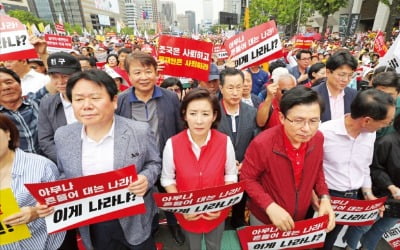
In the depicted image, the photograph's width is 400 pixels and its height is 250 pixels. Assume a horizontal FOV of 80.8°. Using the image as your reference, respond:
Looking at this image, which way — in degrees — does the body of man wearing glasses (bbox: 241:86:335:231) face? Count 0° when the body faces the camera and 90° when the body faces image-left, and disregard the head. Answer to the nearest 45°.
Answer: approximately 315°

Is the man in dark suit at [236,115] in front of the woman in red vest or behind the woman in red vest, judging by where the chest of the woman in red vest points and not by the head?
behind

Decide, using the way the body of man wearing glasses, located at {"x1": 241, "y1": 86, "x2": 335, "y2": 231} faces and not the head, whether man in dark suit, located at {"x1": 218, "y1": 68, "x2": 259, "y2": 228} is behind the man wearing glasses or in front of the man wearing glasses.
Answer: behind

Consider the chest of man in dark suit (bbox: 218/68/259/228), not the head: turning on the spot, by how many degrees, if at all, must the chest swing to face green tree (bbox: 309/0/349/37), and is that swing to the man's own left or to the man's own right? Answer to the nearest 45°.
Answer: approximately 180°

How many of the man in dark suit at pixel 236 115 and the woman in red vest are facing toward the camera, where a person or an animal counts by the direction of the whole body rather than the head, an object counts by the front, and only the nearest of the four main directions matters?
2

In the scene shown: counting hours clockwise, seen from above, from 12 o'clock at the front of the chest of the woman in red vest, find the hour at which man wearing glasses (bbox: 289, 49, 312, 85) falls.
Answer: The man wearing glasses is roughly at 7 o'clock from the woman in red vest.

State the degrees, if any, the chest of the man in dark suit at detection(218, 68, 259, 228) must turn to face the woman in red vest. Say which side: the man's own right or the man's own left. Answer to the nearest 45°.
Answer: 0° — they already face them
